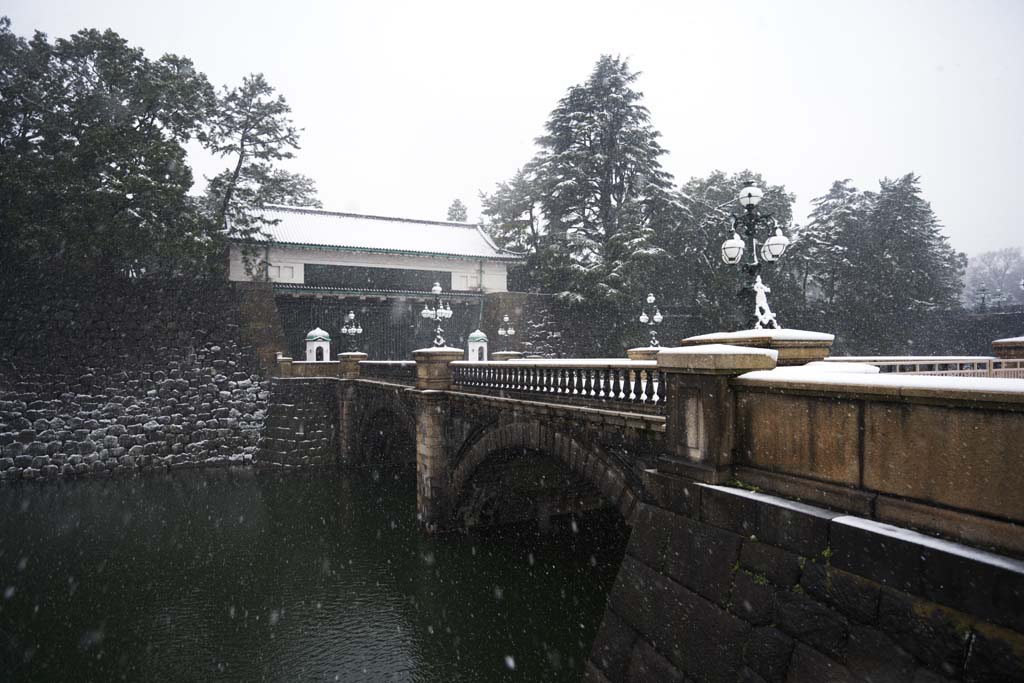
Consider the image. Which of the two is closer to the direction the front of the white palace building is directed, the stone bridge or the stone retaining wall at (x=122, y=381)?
the stone bridge

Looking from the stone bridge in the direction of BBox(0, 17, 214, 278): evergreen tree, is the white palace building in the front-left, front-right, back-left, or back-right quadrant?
front-right

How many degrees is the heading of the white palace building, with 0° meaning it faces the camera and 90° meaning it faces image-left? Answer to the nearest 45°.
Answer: approximately 0°

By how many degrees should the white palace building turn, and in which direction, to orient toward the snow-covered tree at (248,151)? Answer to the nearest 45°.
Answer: approximately 90° to its right

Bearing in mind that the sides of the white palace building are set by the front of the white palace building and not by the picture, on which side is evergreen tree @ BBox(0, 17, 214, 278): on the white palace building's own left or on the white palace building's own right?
on the white palace building's own right

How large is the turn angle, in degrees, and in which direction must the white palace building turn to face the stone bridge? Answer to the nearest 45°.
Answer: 0° — it already faces it

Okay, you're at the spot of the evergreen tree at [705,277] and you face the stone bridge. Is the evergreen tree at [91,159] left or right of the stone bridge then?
right

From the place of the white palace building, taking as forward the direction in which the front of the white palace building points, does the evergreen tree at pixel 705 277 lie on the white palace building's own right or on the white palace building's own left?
on the white palace building's own left

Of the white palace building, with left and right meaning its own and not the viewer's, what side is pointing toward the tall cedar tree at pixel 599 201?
left

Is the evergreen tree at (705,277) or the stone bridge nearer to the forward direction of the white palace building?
the stone bridge
